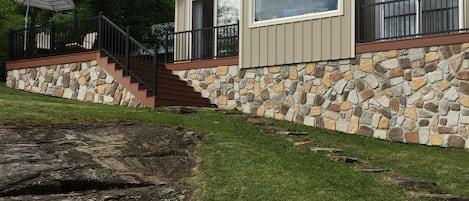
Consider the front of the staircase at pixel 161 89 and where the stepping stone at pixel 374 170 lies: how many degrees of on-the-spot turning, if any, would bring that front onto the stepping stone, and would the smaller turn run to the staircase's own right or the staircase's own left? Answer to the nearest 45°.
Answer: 0° — it already faces it

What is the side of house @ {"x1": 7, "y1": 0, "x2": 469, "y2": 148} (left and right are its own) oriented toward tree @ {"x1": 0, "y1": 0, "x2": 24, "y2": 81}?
right

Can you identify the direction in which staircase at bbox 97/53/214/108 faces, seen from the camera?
facing the viewer and to the right of the viewer

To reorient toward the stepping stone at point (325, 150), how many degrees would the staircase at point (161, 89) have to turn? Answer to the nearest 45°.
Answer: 0° — it already faces it

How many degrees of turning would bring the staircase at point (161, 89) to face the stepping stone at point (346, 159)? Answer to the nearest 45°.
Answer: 0° — it already faces it

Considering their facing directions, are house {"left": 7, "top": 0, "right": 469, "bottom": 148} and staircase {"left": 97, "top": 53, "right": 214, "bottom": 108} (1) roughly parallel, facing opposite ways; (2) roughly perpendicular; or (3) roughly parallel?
roughly perpendicular

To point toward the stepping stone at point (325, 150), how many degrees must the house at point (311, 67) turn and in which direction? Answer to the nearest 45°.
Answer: approximately 45° to its left

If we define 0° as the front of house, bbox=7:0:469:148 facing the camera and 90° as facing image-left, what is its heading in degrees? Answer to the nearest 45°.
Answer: approximately 45°

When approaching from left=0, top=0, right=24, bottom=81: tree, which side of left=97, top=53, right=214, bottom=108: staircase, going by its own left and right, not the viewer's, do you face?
back
